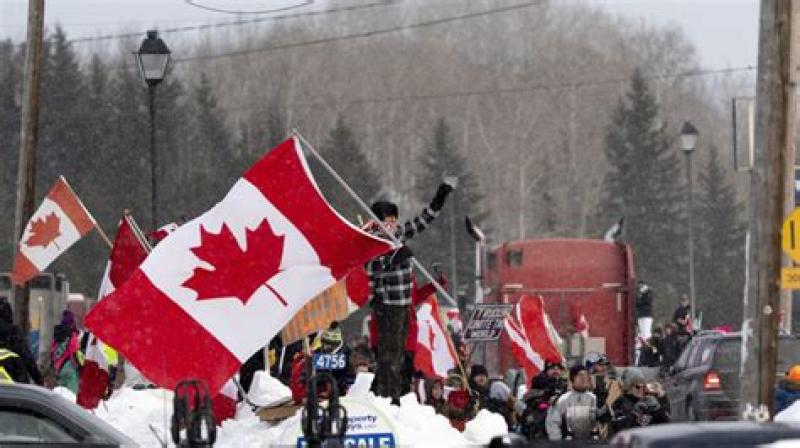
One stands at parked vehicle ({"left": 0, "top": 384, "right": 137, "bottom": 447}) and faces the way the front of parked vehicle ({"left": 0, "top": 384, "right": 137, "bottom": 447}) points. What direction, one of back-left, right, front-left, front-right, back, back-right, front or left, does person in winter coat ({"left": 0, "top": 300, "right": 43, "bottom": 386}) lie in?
left

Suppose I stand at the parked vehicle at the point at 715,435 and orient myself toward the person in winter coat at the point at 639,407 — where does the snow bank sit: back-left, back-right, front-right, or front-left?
front-left

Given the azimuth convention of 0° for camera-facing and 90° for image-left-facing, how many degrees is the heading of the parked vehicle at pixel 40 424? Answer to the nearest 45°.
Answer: approximately 270°

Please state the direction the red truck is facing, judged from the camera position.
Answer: facing away from the viewer

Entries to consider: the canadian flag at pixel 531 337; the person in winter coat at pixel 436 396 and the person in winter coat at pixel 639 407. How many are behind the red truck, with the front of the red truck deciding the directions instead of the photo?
3

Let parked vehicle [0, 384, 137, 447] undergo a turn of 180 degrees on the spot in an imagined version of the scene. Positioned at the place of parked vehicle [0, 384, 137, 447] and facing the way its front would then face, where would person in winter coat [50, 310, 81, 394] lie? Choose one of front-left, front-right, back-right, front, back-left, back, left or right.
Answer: right

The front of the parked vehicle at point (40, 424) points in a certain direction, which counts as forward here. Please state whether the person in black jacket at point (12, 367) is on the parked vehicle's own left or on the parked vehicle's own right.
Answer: on the parked vehicle's own left

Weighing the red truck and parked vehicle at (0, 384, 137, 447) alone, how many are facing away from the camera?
1
